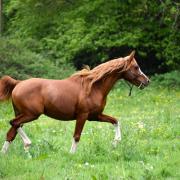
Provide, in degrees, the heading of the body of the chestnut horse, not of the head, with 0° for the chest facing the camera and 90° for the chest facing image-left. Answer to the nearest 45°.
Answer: approximately 270°
